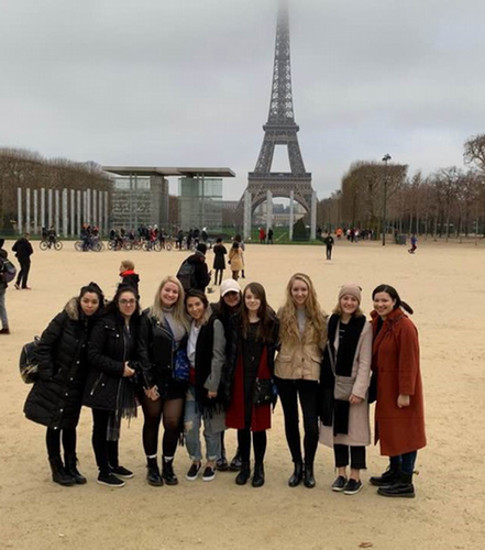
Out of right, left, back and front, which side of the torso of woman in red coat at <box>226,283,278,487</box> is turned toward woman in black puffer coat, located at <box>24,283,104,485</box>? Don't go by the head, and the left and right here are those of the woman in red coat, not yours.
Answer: right

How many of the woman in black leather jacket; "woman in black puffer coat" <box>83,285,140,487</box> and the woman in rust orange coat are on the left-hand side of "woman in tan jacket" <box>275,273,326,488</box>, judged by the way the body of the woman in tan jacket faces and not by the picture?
1

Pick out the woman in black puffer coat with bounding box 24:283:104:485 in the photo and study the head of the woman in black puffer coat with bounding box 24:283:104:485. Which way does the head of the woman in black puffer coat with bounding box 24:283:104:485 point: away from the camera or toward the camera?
toward the camera

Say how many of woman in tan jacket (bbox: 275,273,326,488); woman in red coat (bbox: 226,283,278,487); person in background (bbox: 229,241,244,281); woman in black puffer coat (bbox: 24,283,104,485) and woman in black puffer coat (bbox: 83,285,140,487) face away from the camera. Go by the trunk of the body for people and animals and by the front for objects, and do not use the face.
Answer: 1

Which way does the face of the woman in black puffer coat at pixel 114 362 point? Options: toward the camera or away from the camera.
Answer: toward the camera

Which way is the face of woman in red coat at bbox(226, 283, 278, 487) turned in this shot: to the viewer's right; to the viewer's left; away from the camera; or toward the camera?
toward the camera

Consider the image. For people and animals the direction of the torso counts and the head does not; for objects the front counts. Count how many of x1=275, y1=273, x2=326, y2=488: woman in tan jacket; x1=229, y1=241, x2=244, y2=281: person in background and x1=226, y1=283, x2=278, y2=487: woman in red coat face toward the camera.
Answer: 2

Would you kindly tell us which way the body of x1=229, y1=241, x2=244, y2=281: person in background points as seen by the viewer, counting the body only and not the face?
away from the camera

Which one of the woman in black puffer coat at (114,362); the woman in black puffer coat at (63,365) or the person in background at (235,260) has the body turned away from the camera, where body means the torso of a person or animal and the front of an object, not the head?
the person in background

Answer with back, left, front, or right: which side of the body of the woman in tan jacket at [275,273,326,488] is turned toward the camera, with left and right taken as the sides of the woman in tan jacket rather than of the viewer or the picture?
front

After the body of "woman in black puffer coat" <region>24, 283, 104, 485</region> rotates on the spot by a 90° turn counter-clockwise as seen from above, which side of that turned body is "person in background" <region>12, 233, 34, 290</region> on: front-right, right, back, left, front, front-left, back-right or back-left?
front-left

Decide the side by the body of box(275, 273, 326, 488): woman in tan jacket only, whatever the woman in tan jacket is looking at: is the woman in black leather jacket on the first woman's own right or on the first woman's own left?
on the first woman's own right

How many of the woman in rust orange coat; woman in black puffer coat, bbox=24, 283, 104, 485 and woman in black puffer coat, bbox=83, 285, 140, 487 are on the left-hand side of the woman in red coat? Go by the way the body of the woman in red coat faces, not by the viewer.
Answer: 1

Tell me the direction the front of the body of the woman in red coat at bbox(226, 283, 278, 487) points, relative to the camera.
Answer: toward the camera

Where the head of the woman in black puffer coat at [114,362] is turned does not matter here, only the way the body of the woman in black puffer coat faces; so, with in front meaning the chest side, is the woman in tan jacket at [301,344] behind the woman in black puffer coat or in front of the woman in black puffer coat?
in front

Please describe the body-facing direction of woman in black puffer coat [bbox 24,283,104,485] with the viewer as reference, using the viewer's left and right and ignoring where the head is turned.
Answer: facing the viewer and to the right of the viewer

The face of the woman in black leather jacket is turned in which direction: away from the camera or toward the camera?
toward the camera

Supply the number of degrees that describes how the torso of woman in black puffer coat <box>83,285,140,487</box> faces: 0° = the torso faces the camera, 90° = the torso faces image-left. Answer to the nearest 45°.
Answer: approximately 315°
